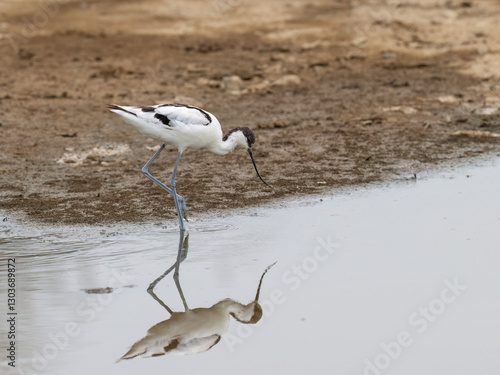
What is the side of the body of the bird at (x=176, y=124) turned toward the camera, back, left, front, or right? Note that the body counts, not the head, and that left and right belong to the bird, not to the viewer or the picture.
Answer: right
